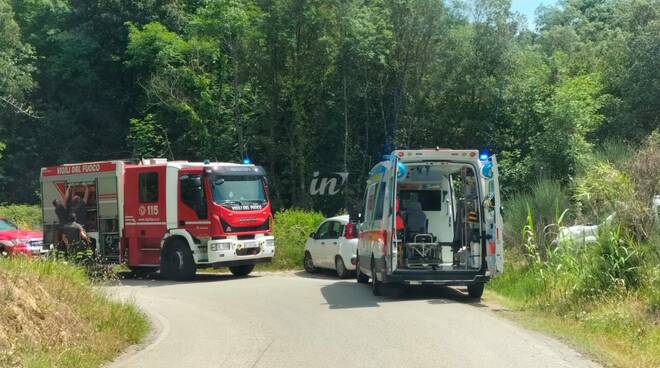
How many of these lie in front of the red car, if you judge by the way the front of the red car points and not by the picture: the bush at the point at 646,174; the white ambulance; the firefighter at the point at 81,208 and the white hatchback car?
4

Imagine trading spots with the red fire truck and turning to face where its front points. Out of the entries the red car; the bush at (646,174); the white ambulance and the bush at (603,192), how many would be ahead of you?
3

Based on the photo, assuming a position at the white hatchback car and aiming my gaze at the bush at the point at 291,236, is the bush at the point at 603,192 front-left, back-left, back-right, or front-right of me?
back-right

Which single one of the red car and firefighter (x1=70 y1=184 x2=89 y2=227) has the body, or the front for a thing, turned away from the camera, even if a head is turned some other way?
the firefighter

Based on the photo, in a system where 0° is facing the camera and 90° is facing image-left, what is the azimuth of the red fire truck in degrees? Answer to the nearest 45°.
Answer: approximately 315°

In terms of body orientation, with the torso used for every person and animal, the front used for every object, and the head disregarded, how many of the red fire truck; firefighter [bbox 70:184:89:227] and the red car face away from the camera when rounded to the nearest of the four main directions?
1

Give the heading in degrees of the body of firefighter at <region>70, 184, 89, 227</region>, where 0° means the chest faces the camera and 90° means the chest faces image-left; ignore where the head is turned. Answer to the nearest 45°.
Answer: approximately 180°

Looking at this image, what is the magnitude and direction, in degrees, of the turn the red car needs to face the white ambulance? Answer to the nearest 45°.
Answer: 0° — it already faces it

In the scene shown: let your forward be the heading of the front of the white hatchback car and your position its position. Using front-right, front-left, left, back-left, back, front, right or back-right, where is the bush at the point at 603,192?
back

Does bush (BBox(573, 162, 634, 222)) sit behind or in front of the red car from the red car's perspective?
in front

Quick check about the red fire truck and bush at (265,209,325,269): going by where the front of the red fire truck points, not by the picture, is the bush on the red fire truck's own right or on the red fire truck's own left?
on the red fire truck's own left

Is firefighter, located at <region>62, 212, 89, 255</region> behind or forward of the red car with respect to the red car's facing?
forward

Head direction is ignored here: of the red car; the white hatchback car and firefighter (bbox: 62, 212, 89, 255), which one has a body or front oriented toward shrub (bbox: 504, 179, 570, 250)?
the red car

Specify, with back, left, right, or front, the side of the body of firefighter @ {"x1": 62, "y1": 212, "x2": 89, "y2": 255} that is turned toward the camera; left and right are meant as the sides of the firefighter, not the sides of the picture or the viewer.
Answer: back

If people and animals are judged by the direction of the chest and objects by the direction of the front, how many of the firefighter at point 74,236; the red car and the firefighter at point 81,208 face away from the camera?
2

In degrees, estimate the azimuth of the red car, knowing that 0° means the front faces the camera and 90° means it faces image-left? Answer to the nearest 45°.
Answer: approximately 315°

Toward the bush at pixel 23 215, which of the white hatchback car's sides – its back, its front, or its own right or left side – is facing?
front
